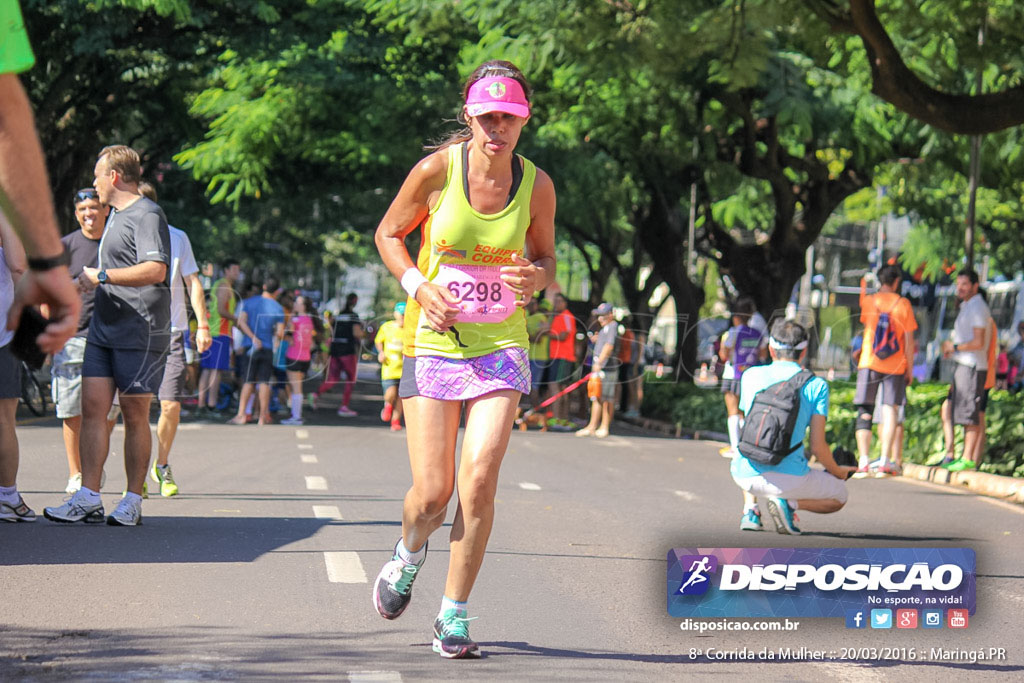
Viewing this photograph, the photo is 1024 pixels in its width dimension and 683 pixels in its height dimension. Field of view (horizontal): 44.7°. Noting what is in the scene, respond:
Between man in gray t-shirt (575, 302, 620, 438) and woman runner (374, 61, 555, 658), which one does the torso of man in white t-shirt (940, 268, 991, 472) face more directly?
the woman runner

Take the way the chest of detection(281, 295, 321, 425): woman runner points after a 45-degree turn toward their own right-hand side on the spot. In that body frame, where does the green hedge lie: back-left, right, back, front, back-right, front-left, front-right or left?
back

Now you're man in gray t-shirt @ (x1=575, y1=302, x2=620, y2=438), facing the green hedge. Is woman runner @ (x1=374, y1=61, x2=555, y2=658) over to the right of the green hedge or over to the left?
right

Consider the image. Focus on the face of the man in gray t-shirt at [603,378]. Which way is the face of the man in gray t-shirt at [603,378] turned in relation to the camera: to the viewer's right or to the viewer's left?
to the viewer's left

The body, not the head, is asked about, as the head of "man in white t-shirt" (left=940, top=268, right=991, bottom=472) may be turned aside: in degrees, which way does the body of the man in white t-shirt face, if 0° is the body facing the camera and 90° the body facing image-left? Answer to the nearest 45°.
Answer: approximately 90°

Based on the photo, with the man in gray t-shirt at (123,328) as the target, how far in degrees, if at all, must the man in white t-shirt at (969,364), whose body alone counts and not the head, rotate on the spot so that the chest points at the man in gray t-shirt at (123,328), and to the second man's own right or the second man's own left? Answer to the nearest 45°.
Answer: approximately 45° to the second man's own left

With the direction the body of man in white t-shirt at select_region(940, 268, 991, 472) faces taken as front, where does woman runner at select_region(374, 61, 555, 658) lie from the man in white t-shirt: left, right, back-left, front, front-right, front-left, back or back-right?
left

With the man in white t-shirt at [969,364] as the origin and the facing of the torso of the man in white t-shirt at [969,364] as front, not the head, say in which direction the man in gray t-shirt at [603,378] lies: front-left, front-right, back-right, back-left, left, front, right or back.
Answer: front-right
